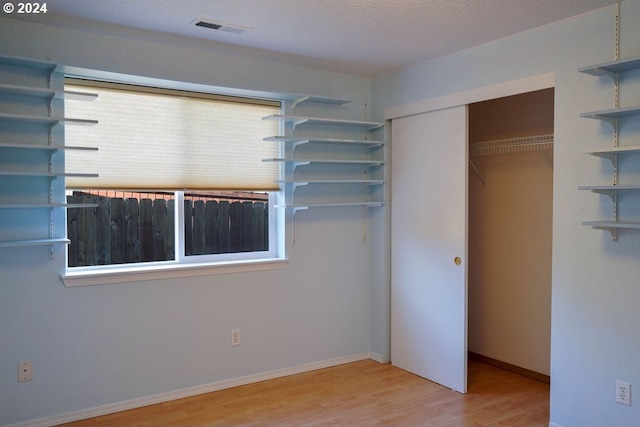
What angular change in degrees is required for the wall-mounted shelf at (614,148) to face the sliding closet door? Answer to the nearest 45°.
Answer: approximately 90° to its right

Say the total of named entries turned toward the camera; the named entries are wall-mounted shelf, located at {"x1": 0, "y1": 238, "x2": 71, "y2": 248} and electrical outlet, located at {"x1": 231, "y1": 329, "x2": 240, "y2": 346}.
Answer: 2

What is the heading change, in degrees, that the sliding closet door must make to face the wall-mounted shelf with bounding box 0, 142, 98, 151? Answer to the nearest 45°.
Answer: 0° — it already faces it

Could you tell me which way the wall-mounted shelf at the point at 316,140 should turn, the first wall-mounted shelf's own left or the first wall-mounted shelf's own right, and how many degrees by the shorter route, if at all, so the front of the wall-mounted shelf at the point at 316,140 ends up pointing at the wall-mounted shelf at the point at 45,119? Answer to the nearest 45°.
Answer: approximately 90° to the first wall-mounted shelf's own right

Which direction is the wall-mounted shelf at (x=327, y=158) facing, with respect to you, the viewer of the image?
facing the viewer and to the right of the viewer

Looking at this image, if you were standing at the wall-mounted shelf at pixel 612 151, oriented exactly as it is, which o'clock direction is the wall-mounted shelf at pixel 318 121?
the wall-mounted shelf at pixel 318 121 is roughly at 2 o'clock from the wall-mounted shelf at pixel 612 151.

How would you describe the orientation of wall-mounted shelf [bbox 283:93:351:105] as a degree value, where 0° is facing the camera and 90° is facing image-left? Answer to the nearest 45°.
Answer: approximately 315°

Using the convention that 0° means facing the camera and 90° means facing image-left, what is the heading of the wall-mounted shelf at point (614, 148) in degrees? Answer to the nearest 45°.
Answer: approximately 45°

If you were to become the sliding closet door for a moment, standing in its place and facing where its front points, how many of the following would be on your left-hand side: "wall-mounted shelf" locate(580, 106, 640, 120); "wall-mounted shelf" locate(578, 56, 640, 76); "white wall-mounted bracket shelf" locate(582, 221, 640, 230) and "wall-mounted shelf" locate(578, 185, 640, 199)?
4

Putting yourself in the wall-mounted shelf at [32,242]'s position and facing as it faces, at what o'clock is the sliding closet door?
The sliding closet door is roughly at 9 o'clock from the wall-mounted shelf.

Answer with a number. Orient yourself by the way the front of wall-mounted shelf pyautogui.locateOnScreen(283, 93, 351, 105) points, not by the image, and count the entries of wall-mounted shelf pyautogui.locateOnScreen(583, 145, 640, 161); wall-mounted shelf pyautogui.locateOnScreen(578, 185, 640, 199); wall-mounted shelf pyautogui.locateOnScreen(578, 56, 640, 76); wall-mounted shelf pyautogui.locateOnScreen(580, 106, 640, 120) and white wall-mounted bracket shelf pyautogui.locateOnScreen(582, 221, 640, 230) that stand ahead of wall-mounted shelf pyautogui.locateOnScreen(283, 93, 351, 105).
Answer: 5

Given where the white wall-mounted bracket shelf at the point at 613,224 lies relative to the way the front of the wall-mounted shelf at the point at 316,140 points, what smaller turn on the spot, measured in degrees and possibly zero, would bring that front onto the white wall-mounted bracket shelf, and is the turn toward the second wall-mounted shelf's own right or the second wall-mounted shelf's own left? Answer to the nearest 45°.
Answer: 0° — it already faces it

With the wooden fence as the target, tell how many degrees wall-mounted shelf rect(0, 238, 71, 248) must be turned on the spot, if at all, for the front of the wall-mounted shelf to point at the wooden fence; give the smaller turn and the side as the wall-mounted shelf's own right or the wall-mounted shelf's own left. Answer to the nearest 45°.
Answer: approximately 135° to the wall-mounted shelf's own left

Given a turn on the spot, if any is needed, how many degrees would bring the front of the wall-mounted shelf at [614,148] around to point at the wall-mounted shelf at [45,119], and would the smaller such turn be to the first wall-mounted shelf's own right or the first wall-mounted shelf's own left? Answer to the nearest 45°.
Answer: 0° — it already faces it
